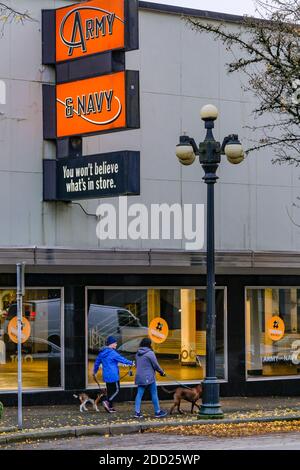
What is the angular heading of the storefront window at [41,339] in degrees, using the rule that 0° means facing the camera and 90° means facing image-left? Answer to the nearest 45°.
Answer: approximately 0°

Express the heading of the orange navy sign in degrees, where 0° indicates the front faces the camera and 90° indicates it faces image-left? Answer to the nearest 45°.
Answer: approximately 45°

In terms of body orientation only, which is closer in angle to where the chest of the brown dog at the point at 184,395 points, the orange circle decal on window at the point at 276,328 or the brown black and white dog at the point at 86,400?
the orange circle decal on window

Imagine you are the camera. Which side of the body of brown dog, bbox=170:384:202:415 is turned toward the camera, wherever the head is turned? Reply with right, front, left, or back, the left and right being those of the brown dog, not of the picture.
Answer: right

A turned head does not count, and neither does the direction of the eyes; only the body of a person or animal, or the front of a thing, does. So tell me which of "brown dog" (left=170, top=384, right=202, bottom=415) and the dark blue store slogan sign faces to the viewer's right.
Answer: the brown dog

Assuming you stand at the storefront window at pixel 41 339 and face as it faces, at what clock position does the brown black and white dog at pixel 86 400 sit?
The brown black and white dog is roughly at 11 o'clock from the storefront window.

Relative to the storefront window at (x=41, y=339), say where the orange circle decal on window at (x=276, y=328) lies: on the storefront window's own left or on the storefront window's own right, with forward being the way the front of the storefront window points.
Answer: on the storefront window's own left

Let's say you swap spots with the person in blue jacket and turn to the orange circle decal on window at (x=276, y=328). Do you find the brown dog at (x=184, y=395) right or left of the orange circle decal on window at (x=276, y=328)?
right
